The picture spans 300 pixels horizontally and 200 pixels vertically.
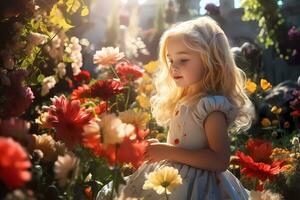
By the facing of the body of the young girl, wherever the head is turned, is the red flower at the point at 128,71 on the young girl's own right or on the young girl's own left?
on the young girl's own right

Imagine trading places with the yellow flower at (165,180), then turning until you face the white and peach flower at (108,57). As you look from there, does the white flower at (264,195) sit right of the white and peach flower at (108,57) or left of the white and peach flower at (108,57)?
right

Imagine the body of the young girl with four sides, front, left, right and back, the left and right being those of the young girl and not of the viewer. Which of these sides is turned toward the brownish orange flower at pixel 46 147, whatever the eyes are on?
front

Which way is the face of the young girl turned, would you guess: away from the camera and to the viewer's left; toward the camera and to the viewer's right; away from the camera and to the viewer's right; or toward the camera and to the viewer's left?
toward the camera and to the viewer's left

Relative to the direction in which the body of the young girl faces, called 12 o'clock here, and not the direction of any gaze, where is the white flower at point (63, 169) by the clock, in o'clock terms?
The white flower is roughly at 11 o'clock from the young girl.

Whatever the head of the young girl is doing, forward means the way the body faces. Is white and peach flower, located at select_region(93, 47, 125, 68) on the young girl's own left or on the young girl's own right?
on the young girl's own right

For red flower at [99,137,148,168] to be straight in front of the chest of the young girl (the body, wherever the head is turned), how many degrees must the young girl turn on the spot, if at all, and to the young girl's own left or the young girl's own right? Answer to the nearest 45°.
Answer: approximately 45° to the young girl's own left

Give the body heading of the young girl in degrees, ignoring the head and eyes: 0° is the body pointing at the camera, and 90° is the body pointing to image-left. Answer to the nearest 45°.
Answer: approximately 45°
